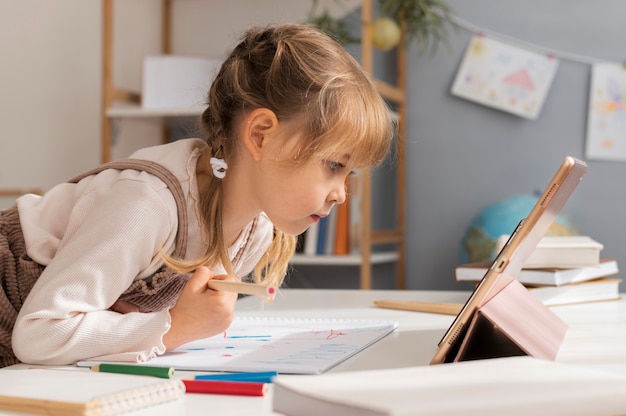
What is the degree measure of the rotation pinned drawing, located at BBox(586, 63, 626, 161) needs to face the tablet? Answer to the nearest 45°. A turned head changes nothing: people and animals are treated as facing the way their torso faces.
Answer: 0° — it already faces it

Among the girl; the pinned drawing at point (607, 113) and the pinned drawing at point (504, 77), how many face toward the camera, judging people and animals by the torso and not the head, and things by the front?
2

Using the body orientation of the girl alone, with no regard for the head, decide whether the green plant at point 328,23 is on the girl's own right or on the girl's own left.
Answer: on the girl's own left

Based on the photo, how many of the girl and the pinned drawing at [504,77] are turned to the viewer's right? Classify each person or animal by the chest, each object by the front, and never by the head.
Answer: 1

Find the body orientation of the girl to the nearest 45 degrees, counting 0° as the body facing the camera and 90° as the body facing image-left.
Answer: approximately 270°

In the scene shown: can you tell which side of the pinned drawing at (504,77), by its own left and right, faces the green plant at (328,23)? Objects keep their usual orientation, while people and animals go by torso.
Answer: right

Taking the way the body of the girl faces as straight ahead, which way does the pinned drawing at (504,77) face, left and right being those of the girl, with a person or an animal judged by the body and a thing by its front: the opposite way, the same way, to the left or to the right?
to the right

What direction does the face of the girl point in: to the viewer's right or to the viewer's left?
to the viewer's right
